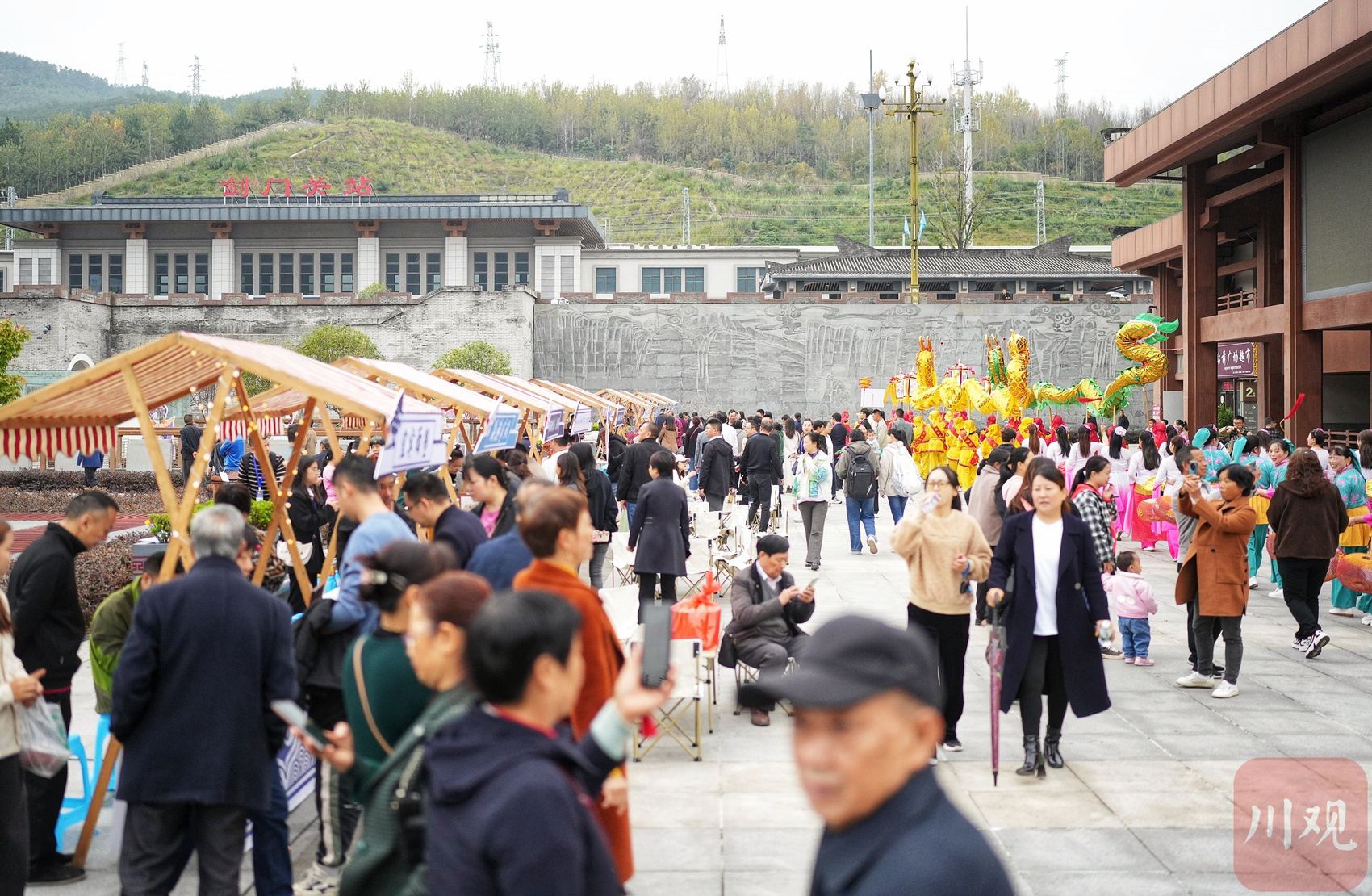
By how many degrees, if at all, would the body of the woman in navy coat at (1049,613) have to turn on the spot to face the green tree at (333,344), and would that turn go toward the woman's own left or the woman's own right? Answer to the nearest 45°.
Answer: approximately 135° to the woman's own right

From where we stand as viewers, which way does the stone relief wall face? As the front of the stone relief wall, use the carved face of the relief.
facing the viewer

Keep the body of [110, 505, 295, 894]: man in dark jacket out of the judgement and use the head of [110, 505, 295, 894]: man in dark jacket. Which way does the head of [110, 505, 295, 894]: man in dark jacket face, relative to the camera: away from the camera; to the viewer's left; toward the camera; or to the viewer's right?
away from the camera

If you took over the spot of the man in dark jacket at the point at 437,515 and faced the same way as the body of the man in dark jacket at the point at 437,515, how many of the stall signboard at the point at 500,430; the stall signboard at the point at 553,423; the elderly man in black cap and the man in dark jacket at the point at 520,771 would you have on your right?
2

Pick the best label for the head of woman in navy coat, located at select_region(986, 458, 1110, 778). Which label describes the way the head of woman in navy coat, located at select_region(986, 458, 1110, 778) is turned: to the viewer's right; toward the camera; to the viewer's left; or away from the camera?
toward the camera

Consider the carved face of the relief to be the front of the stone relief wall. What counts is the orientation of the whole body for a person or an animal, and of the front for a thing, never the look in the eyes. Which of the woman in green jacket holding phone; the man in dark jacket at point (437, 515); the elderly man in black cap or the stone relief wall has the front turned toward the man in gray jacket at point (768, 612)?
the stone relief wall

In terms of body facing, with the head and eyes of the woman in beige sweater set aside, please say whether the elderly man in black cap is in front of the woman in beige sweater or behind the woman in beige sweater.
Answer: in front

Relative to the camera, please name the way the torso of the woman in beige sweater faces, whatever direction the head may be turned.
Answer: toward the camera

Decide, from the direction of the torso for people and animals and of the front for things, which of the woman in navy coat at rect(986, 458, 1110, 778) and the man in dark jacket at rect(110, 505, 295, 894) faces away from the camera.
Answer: the man in dark jacket

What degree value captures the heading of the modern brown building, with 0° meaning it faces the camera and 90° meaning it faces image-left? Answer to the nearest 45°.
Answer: approximately 45°

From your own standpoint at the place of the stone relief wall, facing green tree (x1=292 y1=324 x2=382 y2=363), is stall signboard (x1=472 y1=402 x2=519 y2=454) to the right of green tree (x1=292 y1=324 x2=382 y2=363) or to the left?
left

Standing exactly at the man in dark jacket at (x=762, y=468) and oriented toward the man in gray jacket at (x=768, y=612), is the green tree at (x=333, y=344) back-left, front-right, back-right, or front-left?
back-right

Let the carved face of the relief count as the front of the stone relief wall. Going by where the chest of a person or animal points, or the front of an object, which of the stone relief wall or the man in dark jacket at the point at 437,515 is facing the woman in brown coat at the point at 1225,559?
the stone relief wall

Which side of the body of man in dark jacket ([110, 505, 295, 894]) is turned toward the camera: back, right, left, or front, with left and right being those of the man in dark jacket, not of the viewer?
back

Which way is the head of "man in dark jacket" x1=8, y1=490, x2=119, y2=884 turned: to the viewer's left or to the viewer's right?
to the viewer's right

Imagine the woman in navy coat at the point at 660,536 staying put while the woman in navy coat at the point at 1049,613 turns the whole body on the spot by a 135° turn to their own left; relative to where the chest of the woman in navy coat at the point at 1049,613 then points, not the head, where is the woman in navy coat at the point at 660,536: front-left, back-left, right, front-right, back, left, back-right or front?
left

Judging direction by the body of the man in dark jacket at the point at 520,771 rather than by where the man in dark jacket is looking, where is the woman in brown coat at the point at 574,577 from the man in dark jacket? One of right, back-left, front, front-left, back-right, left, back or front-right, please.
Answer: front-left
